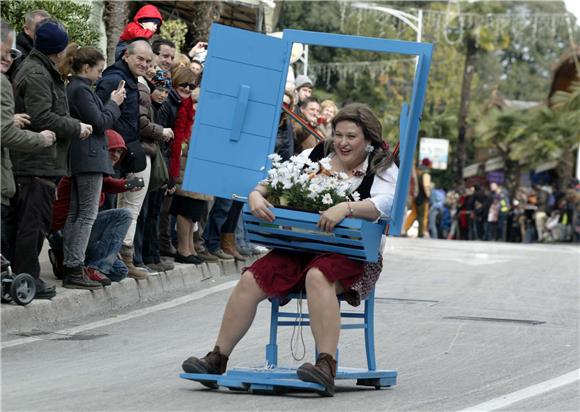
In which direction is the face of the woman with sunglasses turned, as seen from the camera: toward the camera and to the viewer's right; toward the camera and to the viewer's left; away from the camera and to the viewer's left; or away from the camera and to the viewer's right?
toward the camera and to the viewer's right

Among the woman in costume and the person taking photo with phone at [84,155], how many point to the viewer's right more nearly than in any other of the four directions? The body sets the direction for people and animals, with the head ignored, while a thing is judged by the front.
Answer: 1

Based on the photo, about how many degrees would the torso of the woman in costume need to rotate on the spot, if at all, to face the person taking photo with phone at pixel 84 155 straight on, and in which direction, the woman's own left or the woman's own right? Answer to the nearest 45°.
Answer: approximately 90° to the woman's own right

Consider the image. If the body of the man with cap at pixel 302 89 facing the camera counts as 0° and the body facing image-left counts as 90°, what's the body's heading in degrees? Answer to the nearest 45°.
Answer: approximately 315°

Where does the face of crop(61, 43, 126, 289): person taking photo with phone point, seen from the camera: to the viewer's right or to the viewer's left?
to the viewer's right

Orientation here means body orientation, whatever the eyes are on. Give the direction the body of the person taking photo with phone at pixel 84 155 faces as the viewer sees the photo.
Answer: to the viewer's right

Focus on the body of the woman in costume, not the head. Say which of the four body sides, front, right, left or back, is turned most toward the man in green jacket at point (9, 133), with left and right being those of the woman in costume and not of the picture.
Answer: right

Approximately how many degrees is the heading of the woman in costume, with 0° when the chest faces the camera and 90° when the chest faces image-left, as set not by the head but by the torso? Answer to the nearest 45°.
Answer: approximately 45°

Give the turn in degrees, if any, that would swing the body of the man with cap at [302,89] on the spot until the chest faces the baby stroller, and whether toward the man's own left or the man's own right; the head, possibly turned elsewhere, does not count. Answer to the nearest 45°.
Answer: approximately 45° to the man's own right

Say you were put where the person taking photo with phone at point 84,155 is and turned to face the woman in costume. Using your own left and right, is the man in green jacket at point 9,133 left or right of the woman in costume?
right
